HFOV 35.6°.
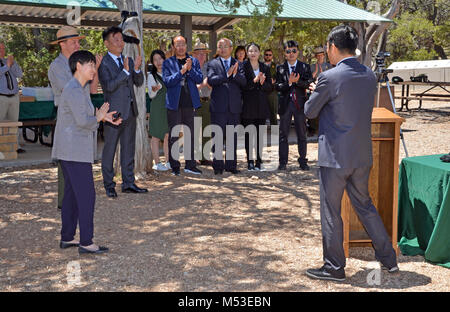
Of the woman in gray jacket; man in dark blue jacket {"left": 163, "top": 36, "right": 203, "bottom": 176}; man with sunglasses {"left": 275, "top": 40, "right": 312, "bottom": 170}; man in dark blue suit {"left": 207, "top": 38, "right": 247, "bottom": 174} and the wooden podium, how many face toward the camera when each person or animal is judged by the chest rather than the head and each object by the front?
4

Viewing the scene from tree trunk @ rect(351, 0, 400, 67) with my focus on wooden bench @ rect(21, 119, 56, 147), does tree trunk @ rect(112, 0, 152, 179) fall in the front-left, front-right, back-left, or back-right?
front-left

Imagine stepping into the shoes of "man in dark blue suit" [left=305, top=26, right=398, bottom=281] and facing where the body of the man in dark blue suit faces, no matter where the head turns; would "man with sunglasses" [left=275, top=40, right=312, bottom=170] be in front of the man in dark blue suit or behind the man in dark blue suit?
in front

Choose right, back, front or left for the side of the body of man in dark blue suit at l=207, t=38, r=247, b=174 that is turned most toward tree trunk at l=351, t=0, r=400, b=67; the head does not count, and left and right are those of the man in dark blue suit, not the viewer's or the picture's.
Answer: back

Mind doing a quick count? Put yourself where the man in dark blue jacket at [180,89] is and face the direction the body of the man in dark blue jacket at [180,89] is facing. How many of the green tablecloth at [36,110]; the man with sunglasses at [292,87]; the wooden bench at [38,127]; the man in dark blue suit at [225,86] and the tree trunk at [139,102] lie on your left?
2

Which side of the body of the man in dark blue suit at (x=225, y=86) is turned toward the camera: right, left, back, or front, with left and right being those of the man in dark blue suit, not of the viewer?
front

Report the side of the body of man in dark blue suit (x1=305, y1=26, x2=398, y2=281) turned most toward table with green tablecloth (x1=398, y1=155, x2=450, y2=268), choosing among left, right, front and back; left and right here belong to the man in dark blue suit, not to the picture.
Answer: right

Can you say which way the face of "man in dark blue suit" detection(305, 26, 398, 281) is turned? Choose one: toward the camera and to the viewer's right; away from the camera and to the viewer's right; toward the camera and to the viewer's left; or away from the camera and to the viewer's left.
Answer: away from the camera and to the viewer's left

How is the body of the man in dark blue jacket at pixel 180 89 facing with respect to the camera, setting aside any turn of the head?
toward the camera

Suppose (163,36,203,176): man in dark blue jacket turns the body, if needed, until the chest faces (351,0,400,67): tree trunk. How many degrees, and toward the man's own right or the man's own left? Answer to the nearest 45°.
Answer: approximately 135° to the man's own left

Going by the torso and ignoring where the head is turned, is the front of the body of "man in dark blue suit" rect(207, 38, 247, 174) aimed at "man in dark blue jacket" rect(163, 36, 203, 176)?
no

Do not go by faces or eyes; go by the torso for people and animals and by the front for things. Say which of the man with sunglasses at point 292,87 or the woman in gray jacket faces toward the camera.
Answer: the man with sunglasses

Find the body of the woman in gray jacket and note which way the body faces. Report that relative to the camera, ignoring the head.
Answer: to the viewer's right

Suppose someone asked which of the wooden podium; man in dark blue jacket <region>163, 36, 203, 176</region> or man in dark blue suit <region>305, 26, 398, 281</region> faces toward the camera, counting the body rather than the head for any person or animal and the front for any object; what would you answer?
man in dark blue jacket <region>163, 36, 203, 176</region>

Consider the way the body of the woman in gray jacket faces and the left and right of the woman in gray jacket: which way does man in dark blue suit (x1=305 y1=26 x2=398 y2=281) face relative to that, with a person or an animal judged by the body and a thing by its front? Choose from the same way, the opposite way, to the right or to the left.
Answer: to the left

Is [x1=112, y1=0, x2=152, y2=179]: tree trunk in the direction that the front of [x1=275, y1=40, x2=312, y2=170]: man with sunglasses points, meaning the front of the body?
no

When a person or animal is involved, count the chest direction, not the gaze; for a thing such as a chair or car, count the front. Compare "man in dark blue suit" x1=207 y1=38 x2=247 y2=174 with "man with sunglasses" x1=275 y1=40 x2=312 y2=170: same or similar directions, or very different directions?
same or similar directions

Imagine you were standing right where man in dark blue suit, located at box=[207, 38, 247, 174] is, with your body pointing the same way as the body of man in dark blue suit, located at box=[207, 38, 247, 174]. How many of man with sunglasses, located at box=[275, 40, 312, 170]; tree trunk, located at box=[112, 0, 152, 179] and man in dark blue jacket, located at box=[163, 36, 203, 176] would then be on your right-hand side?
2
